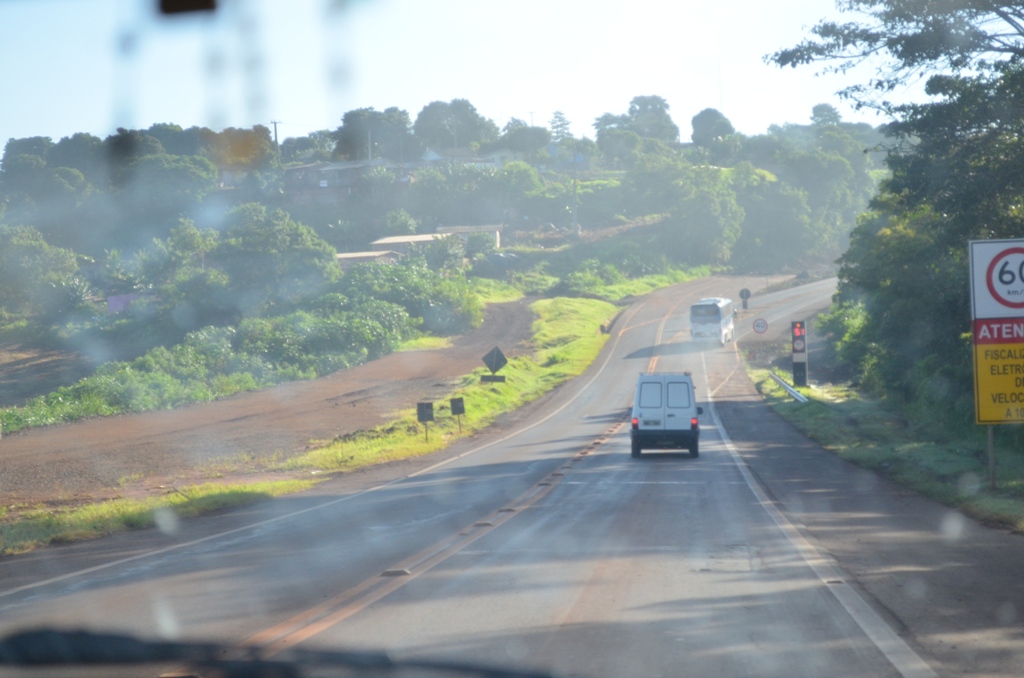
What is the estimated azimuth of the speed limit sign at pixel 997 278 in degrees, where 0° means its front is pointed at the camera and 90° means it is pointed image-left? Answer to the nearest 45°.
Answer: approximately 0°

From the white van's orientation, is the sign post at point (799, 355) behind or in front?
in front

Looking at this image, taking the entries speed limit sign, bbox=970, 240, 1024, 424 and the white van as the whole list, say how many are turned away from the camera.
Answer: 1

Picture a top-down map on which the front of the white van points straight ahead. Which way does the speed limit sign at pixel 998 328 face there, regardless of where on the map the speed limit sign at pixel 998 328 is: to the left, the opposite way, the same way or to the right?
the opposite way

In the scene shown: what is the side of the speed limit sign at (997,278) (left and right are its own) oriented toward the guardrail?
back

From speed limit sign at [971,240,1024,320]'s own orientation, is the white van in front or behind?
behind

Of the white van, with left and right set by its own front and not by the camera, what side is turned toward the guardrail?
front

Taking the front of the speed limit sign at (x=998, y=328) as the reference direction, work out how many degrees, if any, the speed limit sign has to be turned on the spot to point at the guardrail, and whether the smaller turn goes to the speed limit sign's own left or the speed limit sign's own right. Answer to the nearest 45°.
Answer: approximately 180°

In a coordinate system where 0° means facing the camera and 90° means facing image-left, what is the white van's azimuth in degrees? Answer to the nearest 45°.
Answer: approximately 180°

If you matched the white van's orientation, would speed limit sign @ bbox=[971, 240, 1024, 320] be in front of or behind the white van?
behind

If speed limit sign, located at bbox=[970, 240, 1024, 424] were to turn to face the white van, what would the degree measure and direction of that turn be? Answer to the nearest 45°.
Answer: approximately 135° to its right

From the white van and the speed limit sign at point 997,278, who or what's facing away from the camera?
the white van
